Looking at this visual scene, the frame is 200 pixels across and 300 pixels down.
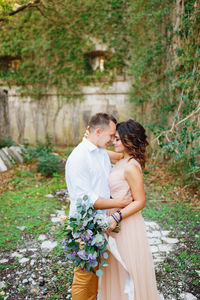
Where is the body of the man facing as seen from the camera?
to the viewer's right

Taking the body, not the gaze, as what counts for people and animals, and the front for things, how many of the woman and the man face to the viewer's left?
1

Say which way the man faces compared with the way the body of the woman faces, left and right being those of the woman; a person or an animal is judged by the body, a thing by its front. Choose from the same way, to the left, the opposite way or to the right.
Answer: the opposite way

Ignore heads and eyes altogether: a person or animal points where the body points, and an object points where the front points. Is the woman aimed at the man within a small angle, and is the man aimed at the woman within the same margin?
yes

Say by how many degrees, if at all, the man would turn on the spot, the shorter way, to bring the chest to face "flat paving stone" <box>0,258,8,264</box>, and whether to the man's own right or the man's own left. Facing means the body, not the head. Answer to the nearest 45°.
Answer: approximately 135° to the man's own left

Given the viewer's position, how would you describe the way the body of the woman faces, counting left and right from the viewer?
facing to the left of the viewer

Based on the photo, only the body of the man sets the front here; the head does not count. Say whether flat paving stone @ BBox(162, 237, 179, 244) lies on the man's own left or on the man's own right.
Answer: on the man's own left

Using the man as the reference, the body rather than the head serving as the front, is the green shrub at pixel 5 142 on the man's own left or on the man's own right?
on the man's own left

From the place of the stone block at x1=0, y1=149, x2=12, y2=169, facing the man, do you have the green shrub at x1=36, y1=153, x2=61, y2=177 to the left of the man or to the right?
left
